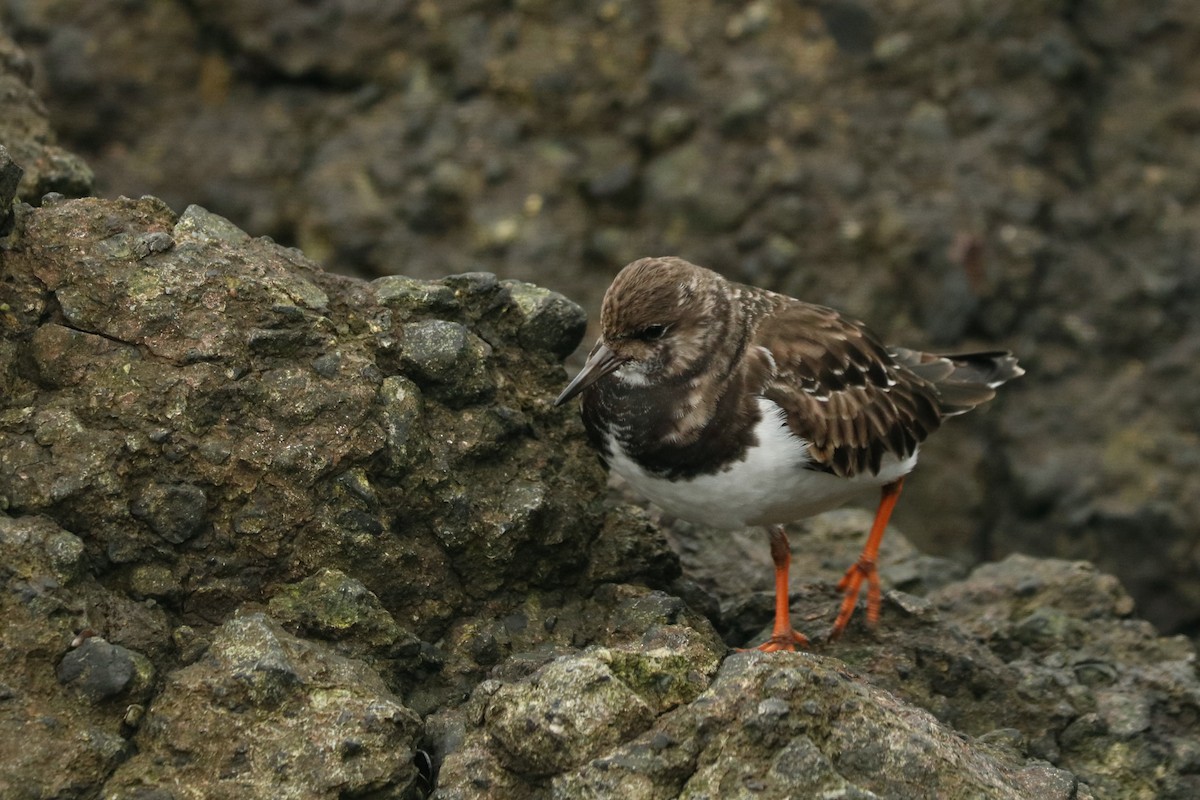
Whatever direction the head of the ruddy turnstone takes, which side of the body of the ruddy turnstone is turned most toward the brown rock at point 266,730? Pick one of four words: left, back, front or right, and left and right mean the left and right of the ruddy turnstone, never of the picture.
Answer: front

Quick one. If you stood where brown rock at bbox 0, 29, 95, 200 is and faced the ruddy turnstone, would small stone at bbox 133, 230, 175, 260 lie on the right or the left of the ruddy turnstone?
right

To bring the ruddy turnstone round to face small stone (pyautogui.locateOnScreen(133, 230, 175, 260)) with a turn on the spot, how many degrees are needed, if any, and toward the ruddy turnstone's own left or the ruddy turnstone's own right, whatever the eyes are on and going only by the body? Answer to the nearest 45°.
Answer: approximately 45° to the ruddy turnstone's own right

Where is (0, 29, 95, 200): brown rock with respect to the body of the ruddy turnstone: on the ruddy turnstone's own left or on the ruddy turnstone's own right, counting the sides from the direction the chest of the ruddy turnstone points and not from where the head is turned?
on the ruddy turnstone's own right

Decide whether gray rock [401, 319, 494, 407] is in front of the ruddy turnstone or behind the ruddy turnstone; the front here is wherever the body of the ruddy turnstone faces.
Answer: in front

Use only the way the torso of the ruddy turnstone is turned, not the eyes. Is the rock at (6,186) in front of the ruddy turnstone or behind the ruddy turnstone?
in front

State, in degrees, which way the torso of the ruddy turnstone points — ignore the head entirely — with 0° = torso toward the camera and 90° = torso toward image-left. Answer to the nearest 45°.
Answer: approximately 45°
